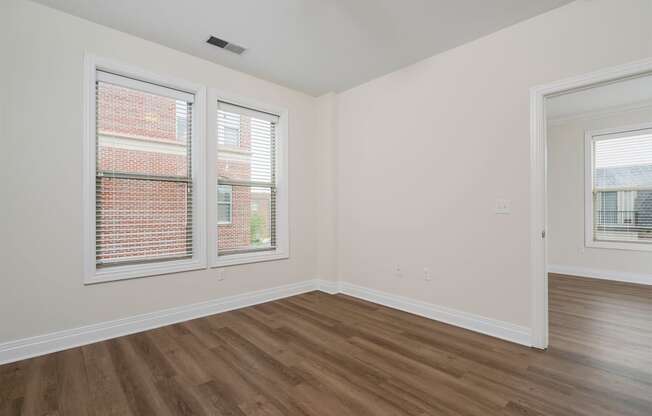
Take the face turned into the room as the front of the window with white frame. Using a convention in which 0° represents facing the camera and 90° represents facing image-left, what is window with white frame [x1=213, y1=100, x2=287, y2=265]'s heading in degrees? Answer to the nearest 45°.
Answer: approximately 315°

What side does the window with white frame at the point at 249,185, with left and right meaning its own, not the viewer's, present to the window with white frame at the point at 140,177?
right

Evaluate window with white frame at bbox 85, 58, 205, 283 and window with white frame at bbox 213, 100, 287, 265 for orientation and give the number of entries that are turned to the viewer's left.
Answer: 0

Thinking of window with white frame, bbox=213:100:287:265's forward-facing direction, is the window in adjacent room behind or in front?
in front

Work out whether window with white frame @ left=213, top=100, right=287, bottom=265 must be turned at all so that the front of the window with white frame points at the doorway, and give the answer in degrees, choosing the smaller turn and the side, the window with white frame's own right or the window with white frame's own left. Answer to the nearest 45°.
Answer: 0° — it already faces it

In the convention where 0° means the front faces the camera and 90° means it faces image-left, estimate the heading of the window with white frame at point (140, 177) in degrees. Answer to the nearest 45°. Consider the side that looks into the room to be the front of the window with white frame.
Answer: approximately 315°

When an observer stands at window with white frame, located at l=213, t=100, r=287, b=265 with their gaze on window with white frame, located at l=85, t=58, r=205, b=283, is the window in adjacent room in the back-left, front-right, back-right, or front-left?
back-left
